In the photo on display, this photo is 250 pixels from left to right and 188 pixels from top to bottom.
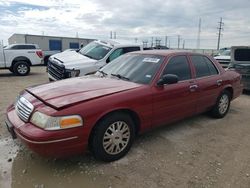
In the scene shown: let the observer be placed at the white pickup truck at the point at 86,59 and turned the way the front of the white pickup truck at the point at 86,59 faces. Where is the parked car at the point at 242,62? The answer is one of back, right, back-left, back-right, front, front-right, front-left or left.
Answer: back-left

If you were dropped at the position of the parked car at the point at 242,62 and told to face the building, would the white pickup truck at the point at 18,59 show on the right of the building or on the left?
left

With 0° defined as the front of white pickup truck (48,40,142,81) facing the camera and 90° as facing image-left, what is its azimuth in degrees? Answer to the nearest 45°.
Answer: approximately 45°

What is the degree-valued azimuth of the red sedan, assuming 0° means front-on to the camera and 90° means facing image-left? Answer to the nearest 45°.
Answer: approximately 45°

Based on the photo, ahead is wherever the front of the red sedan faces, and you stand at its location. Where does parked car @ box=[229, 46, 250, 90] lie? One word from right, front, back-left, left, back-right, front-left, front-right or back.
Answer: back

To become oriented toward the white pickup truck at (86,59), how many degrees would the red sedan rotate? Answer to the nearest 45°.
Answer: approximately 135° to its right

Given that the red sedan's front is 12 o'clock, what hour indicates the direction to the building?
The building is roughly at 4 o'clock from the red sedan.
